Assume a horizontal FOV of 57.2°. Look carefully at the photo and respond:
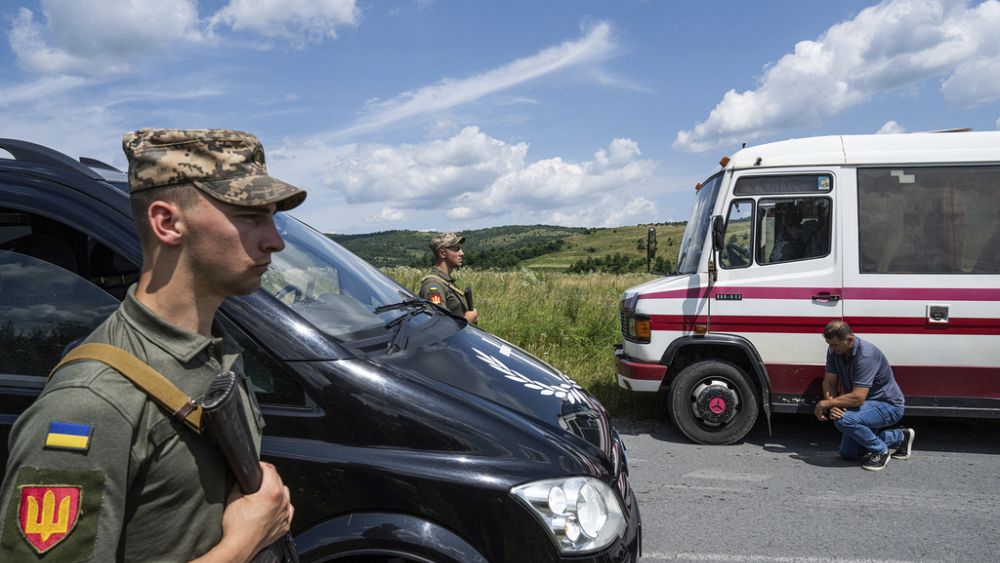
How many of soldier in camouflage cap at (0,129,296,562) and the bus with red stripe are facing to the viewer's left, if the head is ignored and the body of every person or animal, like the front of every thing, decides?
1

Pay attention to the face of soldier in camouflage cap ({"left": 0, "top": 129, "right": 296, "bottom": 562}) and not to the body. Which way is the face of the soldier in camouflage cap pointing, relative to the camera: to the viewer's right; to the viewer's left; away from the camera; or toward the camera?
to the viewer's right

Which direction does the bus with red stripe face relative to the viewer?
to the viewer's left

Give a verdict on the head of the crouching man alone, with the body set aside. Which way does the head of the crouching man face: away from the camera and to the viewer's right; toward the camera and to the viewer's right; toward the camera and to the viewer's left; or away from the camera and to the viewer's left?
toward the camera and to the viewer's left

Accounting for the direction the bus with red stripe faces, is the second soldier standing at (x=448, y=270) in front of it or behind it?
in front

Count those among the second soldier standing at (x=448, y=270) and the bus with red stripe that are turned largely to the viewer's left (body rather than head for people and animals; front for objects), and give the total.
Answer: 1

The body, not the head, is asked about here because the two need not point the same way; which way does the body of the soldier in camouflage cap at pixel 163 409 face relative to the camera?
to the viewer's right

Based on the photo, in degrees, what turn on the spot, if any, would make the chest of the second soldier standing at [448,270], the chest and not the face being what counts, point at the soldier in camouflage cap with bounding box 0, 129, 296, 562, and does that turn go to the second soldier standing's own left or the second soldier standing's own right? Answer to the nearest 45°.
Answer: approximately 90° to the second soldier standing's own right
